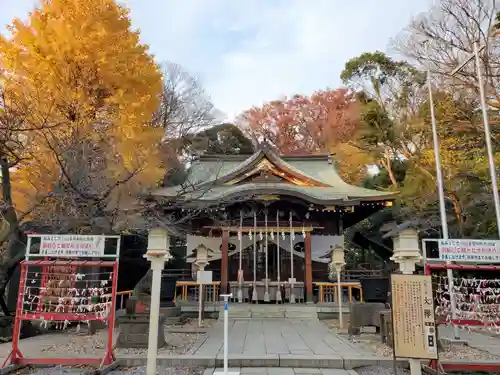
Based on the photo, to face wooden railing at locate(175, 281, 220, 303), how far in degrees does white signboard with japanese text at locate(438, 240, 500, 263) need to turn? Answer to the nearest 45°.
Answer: approximately 135° to its right

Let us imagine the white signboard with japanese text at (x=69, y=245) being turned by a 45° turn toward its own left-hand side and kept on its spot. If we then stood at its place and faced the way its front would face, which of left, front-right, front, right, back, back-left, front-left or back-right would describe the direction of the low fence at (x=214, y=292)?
left

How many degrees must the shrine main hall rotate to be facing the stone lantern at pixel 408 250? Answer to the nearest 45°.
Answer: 0° — it already faces it

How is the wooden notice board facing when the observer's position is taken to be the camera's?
facing the viewer

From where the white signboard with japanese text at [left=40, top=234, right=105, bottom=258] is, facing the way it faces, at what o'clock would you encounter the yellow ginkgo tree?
The yellow ginkgo tree is roughly at 6 o'clock from the white signboard with japanese text.

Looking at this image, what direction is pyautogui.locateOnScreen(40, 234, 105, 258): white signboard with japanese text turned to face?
toward the camera

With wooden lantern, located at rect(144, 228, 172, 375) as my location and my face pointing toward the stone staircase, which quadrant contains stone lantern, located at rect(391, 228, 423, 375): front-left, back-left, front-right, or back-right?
front-right
